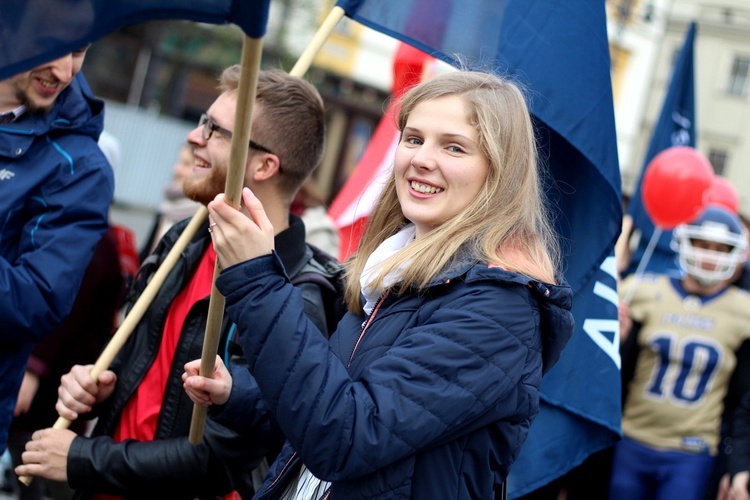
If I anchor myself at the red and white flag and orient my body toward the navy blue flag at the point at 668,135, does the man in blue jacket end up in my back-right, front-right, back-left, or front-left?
back-right
